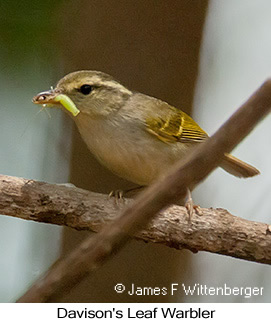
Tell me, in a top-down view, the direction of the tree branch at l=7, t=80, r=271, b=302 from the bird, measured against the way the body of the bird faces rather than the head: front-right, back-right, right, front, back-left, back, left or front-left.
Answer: left

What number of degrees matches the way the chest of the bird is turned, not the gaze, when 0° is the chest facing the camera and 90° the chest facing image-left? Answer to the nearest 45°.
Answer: approximately 90°
